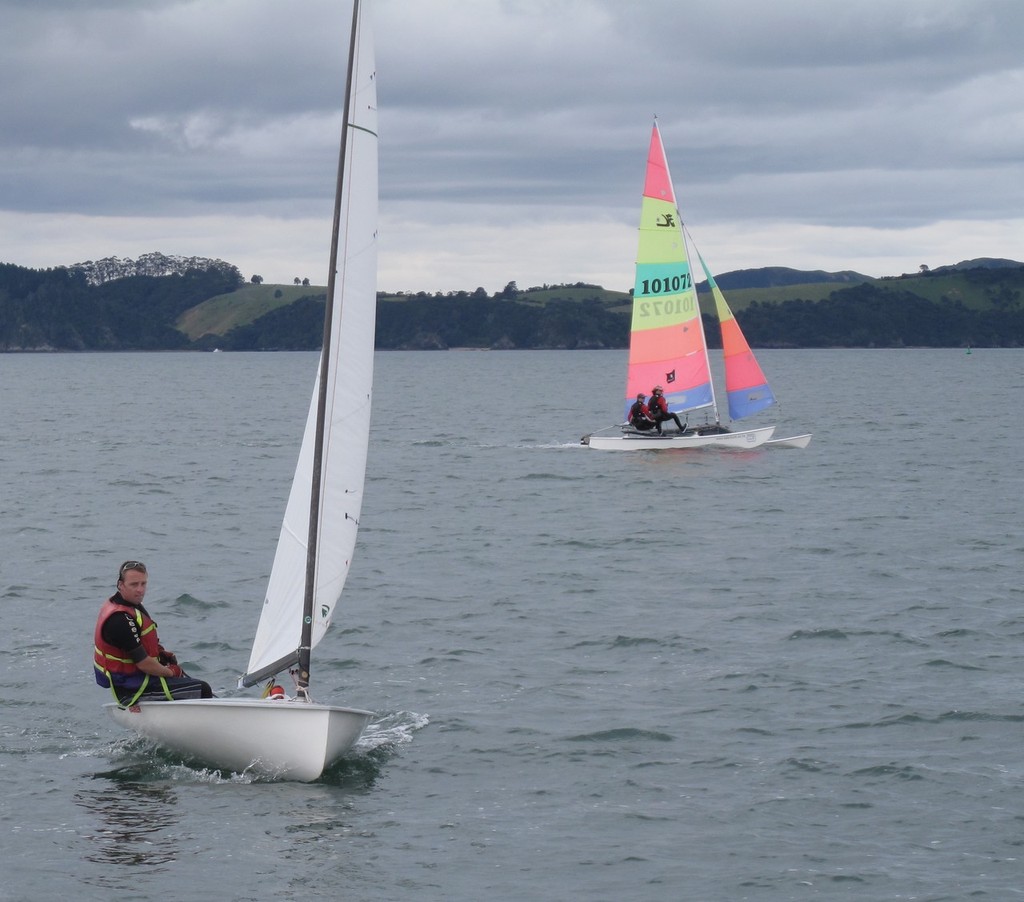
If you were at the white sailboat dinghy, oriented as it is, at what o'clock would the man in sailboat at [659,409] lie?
The man in sailboat is roughly at 8 o'clock from the white sailboat dinghy.

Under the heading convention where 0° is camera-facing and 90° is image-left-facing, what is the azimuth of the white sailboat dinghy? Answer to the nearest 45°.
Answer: approximately 315°

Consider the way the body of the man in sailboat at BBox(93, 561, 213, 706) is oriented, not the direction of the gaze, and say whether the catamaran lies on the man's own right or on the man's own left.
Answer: on the man's own left

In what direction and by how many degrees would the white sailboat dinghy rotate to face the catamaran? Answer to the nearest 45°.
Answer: approximately 135° to its left

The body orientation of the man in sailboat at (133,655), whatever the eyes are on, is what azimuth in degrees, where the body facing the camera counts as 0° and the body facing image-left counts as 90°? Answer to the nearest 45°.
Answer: approximately 270°
